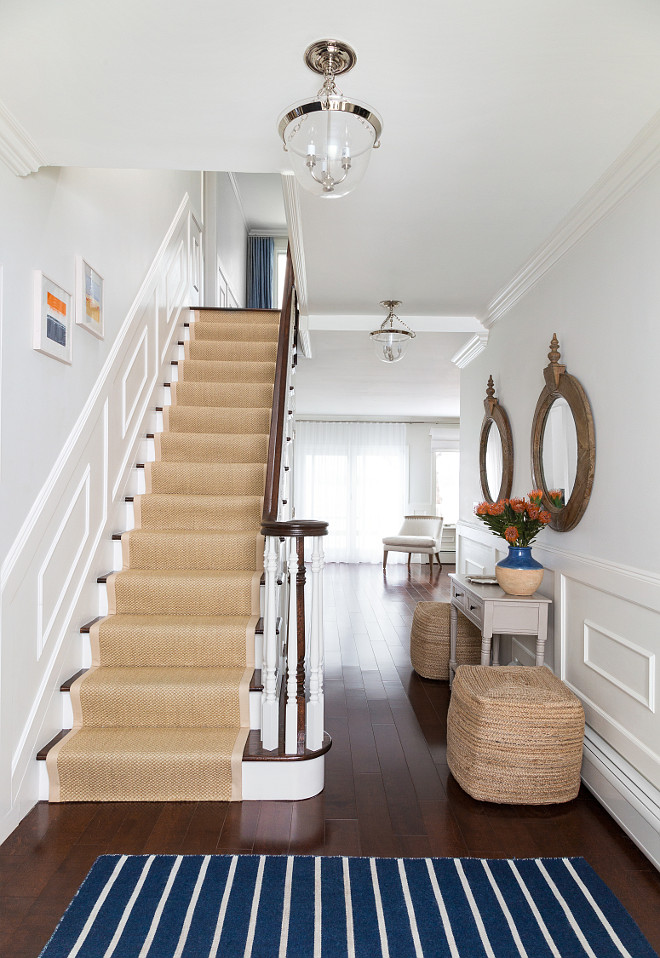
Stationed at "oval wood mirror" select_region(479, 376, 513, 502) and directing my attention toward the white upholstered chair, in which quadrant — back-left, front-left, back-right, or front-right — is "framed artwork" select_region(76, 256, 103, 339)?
back-left

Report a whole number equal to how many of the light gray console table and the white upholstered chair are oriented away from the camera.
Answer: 0

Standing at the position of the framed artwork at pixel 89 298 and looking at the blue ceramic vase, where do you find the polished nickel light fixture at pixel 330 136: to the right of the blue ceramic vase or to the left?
right

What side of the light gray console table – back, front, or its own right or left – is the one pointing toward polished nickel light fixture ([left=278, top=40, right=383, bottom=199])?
left

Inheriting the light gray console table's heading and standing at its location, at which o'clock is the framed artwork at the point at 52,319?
The framed artwork is roughly at 11 o'clock from the light gray console table.

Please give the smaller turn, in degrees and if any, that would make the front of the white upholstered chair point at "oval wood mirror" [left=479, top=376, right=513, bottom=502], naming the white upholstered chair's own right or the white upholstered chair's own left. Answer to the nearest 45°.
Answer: approximately 45° to the white upholstered chair's own left

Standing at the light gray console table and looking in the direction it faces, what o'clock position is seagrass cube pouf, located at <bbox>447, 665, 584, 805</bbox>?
The seagrass cube pouf is roughly at 9 o'clock from the light gray console table.

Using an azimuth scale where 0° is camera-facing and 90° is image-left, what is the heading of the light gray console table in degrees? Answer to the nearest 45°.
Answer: approximately 90°

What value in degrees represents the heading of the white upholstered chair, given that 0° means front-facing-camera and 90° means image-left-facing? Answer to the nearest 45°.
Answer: approximately 45°

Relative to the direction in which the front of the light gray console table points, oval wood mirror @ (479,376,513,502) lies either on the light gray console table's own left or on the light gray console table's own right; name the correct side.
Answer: on the light gray console table's own right
